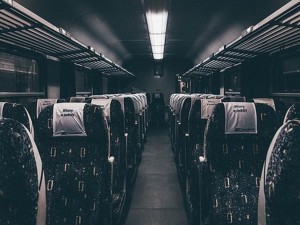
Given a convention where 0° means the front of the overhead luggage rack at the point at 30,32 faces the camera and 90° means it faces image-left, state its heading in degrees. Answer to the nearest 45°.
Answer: approximately 270°

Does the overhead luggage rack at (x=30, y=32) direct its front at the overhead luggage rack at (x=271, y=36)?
yes

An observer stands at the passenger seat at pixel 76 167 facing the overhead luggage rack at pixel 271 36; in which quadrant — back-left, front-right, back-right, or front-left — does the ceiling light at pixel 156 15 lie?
front-left

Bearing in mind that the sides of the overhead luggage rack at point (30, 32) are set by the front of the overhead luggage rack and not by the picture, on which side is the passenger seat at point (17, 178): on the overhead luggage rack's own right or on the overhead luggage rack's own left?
on the overhead luggage rack's own right

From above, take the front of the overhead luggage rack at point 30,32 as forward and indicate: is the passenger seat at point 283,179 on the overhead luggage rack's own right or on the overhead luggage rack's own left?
on the overhead luggage rack's own right

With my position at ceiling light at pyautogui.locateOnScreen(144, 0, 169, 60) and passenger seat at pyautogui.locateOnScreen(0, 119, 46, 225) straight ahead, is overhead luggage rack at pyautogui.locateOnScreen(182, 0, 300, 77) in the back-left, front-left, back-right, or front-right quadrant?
front-left
